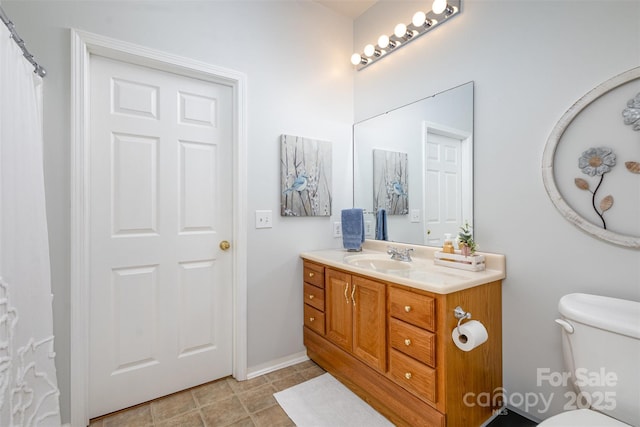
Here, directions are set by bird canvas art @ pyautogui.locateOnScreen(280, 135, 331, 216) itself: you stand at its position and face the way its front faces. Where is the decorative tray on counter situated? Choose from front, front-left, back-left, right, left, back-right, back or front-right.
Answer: front

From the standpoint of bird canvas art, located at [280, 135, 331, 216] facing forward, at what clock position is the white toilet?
The white toilet is roughly at 12 o'clock from the bird canvas art.

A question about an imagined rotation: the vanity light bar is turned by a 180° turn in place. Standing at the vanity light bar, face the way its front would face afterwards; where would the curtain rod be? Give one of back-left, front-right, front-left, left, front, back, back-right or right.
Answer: back

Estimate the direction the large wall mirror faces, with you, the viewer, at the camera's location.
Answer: facing the viewer and to the left of the viewer

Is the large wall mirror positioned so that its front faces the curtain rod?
yes

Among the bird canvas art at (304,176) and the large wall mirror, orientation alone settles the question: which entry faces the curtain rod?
the large wall mirror

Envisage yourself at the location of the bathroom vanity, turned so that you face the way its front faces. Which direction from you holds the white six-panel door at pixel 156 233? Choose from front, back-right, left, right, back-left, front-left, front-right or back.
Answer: front-right

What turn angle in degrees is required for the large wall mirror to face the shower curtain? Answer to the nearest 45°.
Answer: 0° — it already faces it

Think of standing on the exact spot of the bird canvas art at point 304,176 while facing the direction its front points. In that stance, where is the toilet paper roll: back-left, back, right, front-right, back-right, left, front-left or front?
front

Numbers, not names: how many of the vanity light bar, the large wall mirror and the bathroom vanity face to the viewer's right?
0

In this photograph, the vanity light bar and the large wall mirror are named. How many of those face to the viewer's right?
0

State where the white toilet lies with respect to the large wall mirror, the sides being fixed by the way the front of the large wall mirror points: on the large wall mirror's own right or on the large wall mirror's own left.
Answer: on the large wall mirror's own left

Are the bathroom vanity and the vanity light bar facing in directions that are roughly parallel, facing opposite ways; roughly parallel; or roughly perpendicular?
roughly parallel

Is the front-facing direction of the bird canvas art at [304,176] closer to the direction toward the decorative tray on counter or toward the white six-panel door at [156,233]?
the decorative tray on counter
